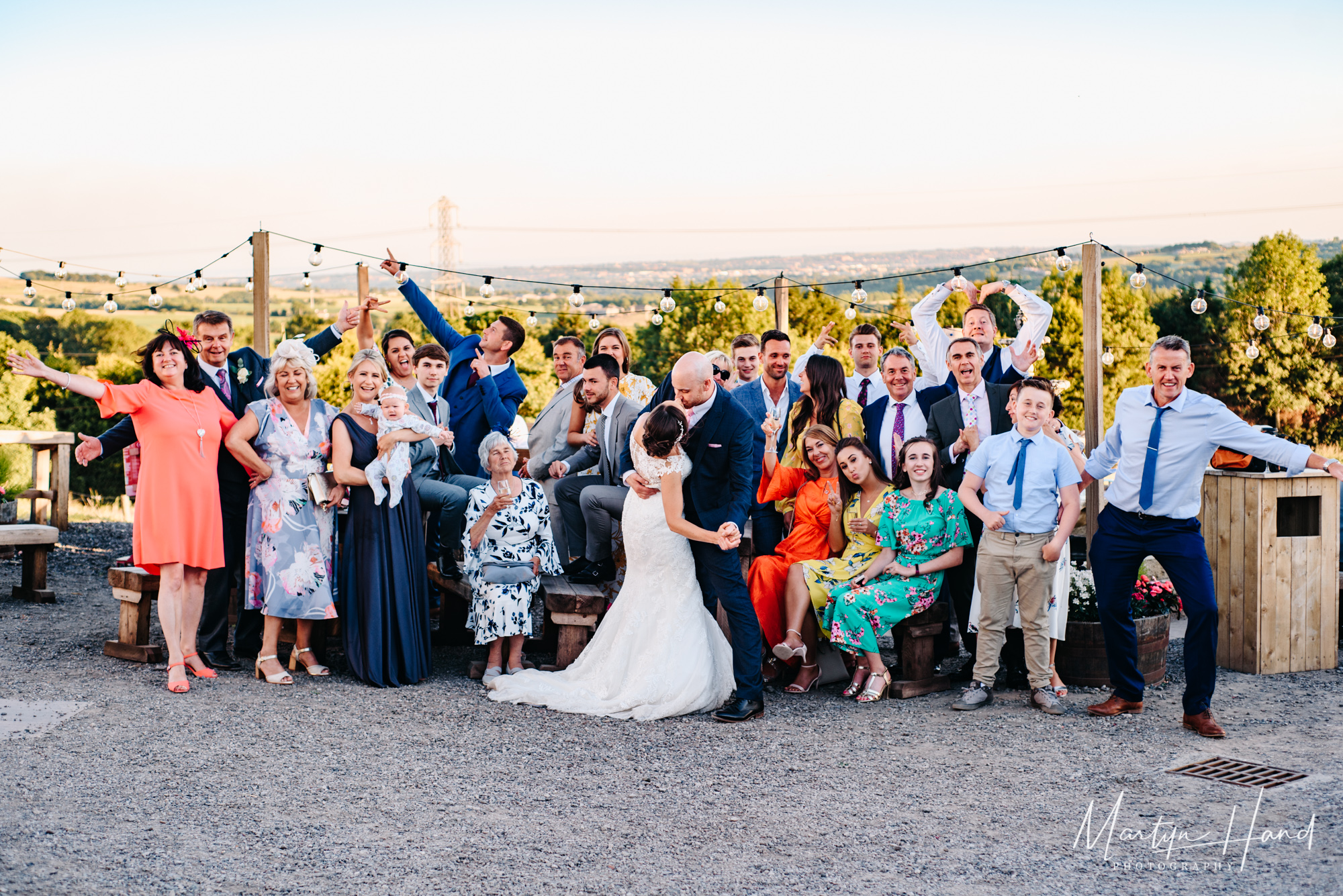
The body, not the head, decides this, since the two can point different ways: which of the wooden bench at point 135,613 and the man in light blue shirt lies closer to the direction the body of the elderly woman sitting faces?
the man in light blue shirt

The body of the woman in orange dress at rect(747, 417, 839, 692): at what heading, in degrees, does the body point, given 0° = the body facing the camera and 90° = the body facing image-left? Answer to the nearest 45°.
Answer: approximately 45°

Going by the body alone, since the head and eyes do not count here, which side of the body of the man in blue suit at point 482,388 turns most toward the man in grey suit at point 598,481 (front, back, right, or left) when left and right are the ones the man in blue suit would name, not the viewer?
left

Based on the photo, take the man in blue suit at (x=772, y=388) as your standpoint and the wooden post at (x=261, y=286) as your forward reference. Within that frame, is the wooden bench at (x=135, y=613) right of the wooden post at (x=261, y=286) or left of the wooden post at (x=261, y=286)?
left

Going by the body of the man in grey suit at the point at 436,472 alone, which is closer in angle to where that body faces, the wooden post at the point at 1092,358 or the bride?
the bride

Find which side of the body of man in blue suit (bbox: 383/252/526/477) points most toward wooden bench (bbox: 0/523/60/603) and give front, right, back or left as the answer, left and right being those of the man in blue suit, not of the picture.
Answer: right

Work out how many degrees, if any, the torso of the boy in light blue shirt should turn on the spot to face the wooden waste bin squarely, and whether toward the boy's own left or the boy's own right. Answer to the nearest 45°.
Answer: approximately 135° to the boy's own left

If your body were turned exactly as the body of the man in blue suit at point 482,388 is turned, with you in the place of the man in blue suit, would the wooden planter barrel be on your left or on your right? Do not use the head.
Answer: on your left
